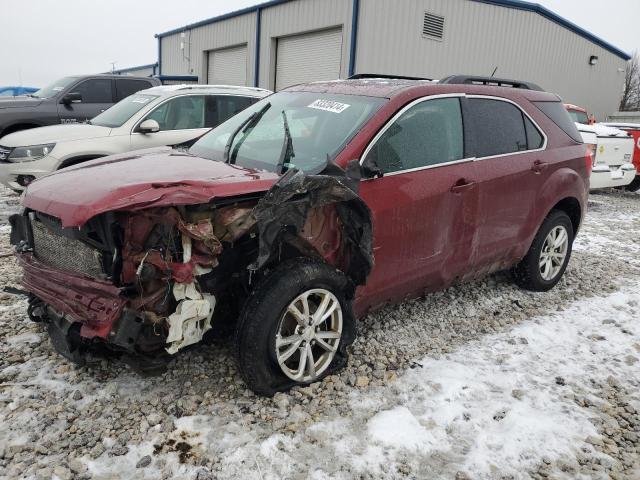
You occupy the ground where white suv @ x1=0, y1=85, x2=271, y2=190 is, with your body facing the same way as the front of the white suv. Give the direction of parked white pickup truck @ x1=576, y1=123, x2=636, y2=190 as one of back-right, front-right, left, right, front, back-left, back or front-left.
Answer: back-left

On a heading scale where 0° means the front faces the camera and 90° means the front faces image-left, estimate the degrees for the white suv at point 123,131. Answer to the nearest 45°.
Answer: approximately 45°

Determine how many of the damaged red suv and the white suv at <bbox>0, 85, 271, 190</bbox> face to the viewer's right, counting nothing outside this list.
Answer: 0

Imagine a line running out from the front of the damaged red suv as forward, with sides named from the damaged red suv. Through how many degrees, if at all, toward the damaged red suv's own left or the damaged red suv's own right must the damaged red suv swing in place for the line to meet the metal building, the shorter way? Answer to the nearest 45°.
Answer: approximately 135° to the damaged red suv's own right

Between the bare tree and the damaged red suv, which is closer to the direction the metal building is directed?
the damaged red suv

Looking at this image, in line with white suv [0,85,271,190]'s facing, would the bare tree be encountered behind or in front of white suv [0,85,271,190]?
behind

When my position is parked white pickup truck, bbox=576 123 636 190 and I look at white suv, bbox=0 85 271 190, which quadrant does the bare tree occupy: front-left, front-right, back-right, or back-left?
back-right

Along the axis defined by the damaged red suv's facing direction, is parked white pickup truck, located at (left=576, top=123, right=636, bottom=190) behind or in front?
behind

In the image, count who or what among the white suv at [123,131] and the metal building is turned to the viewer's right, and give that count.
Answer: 0

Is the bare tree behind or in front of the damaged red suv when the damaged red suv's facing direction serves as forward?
behind

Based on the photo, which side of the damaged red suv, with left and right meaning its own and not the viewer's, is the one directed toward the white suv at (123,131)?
right

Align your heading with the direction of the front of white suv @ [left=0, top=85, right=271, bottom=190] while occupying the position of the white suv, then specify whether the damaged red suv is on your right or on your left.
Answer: on your left
